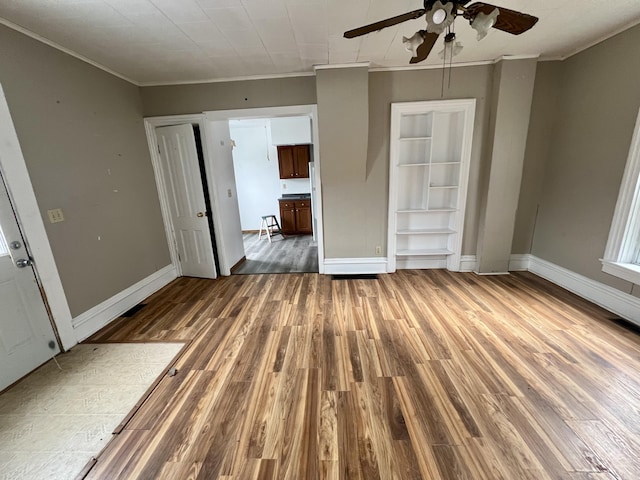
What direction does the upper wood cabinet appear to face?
toward the camera

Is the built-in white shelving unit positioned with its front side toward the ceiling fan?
yes

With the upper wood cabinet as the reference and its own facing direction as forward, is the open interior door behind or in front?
in front

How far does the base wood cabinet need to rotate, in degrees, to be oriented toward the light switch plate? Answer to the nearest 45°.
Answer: approximately 45° to its right

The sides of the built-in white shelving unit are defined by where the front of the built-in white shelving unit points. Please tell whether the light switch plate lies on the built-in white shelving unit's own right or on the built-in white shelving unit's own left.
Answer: on the built-in white shelving unit's own right

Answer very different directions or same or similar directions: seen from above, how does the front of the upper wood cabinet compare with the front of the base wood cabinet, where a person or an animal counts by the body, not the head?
same or similar directions

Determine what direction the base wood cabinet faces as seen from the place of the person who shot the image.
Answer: facing the viewer

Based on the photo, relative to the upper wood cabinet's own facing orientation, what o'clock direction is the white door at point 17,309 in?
The white door is roughly at 1 o'clock from the upper wood cabinet.

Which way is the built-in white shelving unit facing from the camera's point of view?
toward the camera

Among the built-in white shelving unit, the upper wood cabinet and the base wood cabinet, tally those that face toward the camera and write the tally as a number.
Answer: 3

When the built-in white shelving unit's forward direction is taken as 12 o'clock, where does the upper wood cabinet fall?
The upper wood cabinet is roughly at 4 o'clock from the built-in white shelving unit.

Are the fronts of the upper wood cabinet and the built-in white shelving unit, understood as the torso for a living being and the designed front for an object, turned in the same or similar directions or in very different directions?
same or similar directions

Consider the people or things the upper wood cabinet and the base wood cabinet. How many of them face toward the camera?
2

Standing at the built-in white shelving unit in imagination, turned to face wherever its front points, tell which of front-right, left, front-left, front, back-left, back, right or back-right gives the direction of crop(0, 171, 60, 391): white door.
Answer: front-right
